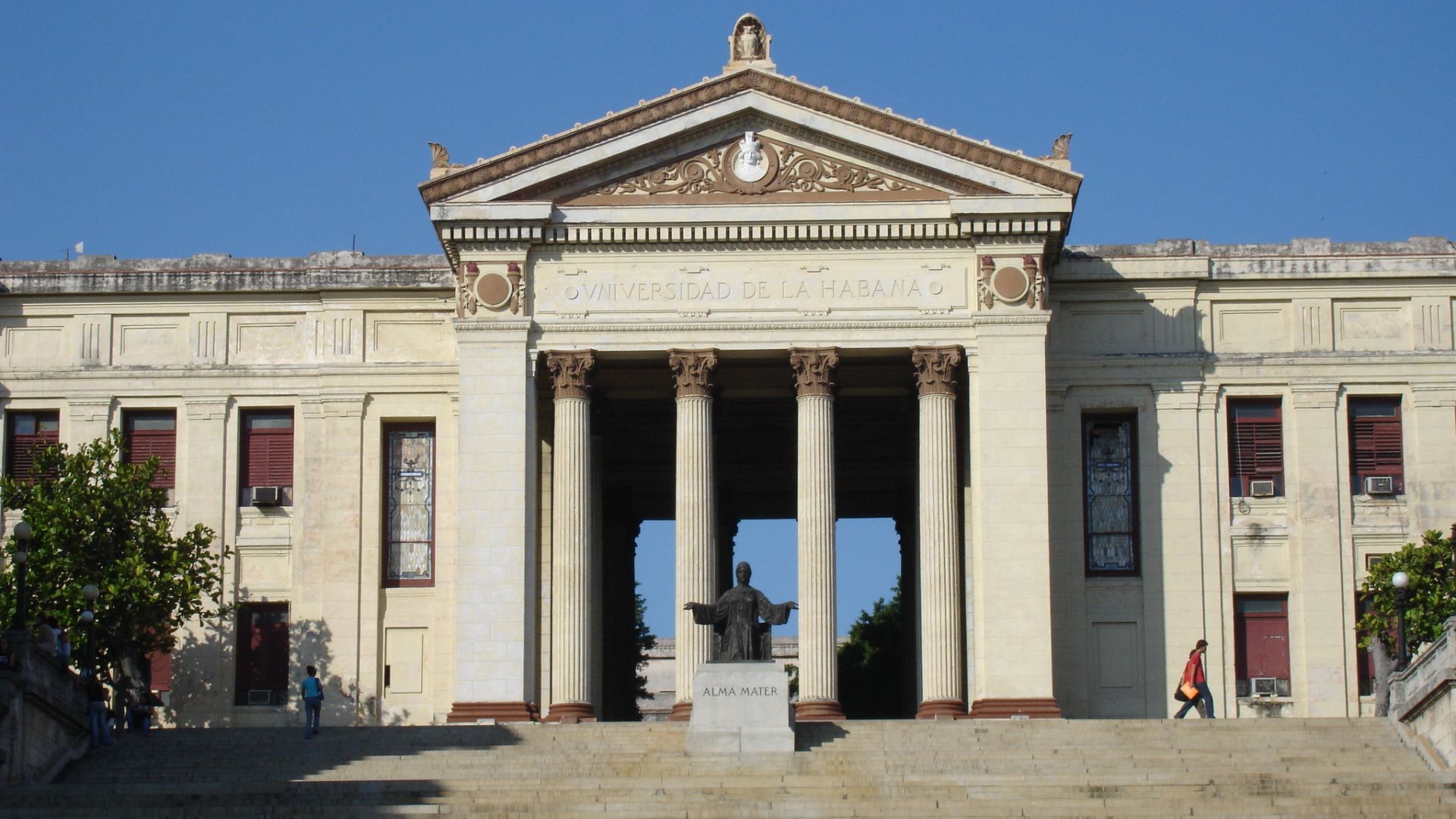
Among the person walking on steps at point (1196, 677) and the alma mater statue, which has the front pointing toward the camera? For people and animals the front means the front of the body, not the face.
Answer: the alma mater statue

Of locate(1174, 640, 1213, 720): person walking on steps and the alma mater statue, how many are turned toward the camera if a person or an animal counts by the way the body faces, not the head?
1

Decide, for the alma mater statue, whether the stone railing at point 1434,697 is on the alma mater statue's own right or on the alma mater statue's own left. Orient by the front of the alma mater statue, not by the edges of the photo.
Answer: on the alma mater statue's own left

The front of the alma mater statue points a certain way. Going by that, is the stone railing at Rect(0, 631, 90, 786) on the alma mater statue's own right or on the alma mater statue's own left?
on the alma mater statue's own right

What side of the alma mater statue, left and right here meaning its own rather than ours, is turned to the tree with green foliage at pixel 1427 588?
left

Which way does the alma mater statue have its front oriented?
toward the camera

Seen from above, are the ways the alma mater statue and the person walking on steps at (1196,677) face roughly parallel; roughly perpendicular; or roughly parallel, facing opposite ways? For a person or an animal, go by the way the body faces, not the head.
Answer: roughly perpendicular
